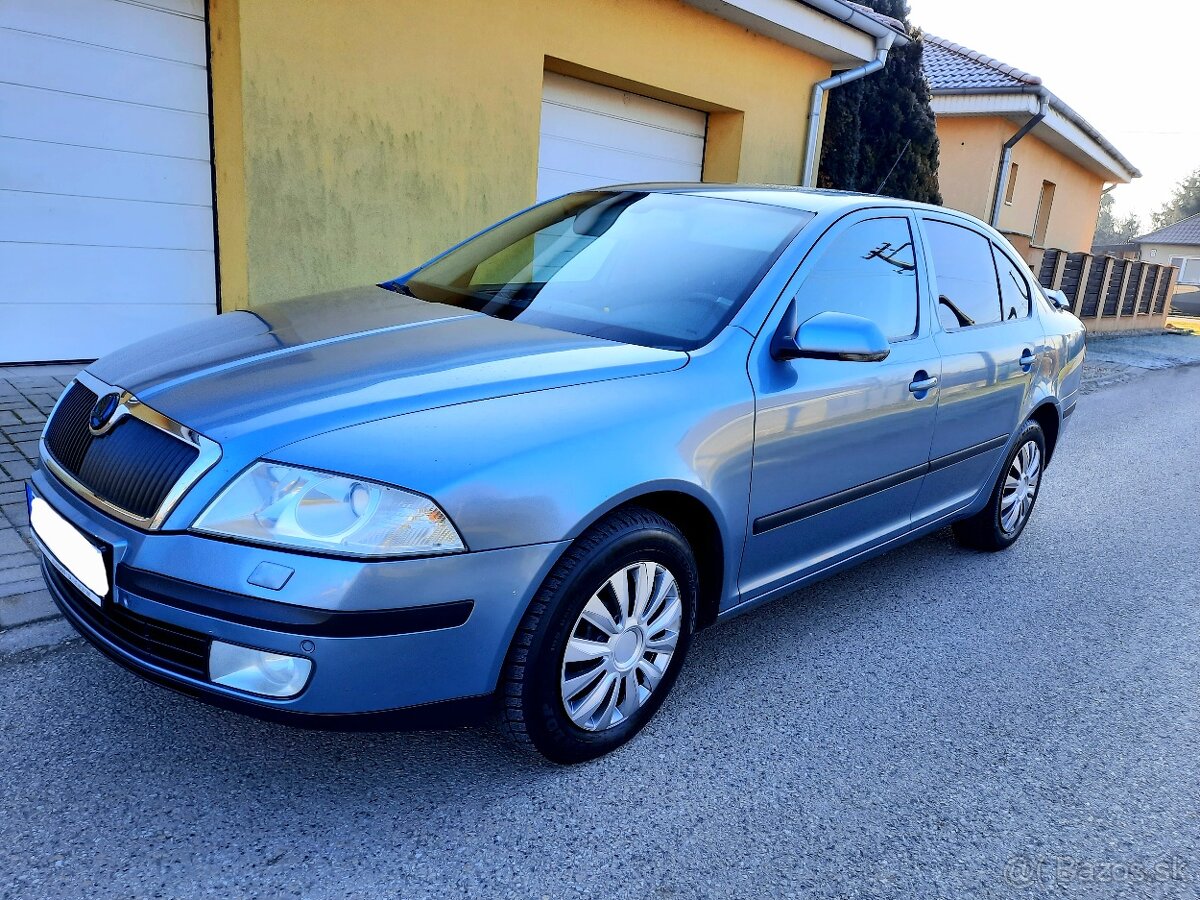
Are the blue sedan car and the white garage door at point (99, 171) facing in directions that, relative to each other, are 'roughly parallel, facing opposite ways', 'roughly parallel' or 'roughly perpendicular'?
roughly perpendicular

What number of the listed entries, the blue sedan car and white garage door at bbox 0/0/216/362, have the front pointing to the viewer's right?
0

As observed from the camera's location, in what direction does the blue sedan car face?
facing the viewer and to the left of the viewer

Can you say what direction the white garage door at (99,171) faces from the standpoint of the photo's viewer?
facing the viewer

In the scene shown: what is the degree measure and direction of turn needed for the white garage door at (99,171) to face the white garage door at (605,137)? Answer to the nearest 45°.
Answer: approximately 90° to its left

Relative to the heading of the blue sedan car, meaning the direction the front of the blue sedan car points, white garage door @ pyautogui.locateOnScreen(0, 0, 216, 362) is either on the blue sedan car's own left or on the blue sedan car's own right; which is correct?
on the blue sedan car's own right

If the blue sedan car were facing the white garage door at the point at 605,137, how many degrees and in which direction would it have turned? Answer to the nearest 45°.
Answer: approximately 135° to its right

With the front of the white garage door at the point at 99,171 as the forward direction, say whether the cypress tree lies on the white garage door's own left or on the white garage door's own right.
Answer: on the white garage door's own left

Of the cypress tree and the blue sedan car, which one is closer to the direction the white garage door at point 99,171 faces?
the blue sedan car

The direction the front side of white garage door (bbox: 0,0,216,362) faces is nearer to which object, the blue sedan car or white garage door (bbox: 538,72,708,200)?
the blue sedan car

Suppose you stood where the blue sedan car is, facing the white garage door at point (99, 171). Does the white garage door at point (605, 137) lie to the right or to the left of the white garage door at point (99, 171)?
right

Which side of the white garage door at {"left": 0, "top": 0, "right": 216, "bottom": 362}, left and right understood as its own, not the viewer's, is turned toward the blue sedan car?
front
